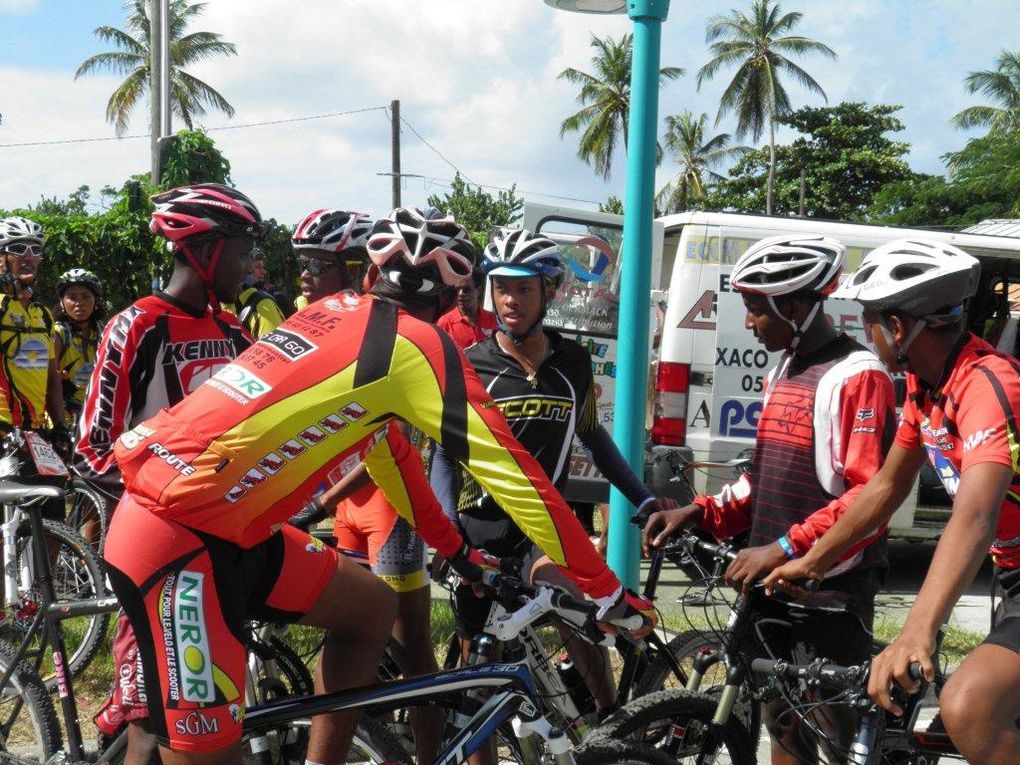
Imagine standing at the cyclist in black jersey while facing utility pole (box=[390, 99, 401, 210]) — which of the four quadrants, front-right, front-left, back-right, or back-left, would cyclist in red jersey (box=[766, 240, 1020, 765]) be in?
back-right

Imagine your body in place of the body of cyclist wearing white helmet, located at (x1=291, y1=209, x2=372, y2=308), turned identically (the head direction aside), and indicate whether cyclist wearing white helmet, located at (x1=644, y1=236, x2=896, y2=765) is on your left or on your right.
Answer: on your left

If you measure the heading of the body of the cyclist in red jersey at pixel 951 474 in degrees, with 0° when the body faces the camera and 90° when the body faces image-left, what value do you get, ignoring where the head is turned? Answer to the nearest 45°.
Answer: approximately 45°

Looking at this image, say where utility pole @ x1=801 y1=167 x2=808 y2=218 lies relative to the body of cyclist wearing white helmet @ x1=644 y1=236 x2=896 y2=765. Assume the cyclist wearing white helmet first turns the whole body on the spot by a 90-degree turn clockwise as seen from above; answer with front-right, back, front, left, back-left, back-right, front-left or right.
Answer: front-right

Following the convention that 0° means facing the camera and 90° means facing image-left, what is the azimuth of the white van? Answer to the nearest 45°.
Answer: approximately 225°

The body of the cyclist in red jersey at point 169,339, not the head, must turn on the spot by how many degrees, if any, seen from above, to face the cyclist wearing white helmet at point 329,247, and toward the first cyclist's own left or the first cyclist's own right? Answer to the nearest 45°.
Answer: approximately 90° to the first cyclist's own left

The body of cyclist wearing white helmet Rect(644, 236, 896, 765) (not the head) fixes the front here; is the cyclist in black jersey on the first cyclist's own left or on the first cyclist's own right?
on the first cyclist's own right

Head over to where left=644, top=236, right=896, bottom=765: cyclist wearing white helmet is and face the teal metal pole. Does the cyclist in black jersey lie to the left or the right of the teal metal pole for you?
left

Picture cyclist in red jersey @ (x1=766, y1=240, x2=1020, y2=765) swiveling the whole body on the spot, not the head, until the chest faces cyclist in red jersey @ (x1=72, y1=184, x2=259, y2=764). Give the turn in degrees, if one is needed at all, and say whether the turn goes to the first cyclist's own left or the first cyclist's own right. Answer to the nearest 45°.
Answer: approximately 45° to the first cyclist's own right

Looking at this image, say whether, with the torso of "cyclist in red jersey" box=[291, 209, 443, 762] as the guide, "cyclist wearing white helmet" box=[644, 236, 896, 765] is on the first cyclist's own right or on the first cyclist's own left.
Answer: on the first cyclist's own left
